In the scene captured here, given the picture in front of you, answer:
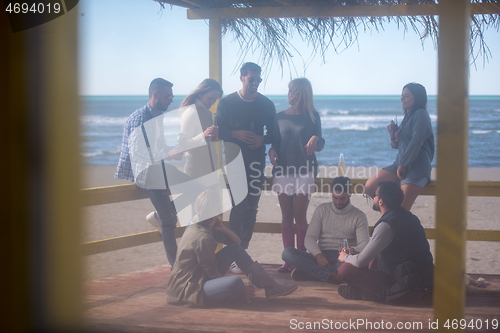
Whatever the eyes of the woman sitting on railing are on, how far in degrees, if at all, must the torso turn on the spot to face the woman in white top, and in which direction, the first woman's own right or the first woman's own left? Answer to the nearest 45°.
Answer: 0° — they already face them

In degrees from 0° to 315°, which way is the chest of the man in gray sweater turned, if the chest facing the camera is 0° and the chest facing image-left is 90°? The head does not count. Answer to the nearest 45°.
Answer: approximately 0°

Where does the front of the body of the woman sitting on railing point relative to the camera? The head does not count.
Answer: to the viewer's left

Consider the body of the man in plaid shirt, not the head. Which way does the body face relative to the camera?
to the viewer's right

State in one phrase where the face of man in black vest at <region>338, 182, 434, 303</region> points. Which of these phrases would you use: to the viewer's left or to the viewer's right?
to the viewer's left

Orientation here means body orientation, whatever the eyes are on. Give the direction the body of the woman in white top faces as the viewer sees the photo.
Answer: to the viewer's right

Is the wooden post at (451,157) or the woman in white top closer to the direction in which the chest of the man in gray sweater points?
the wooden post
